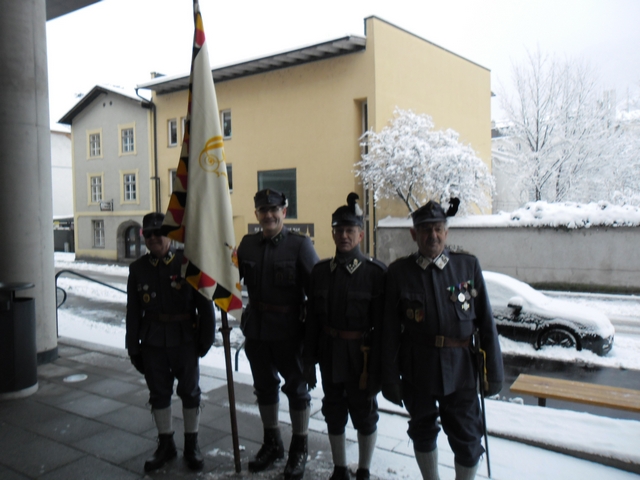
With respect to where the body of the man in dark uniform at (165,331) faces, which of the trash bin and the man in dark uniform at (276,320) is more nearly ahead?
the man in dark uniform

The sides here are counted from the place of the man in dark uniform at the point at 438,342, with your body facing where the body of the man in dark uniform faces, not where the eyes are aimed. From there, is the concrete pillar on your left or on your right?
on your right

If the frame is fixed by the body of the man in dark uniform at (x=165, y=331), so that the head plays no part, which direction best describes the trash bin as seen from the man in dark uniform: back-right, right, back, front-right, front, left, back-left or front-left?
back-right

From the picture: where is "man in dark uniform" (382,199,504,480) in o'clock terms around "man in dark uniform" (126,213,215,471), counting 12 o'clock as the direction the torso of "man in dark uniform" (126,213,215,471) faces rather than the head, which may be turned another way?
"man in dark uniform" (382,199,504,480) is roughly at 10 o'clock from "man in dark uniform" (126,213,215,471).

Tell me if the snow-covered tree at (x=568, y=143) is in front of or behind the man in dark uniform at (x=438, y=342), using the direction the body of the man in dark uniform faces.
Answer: behind

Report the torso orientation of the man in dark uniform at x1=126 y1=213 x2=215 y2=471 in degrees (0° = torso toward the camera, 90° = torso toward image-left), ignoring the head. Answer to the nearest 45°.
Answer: approximately 0°

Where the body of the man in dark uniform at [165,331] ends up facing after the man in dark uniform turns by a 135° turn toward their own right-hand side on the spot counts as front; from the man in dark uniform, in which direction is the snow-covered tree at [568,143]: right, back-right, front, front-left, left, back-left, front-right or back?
right

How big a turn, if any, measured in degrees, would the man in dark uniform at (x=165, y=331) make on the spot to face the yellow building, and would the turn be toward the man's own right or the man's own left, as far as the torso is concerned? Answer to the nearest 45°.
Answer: approximately 180°

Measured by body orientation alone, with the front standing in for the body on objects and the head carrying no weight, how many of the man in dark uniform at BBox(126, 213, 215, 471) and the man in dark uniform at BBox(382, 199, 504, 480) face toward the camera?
2

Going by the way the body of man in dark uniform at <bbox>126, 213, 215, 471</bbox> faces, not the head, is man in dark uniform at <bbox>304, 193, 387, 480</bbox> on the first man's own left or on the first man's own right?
on the first man's own left

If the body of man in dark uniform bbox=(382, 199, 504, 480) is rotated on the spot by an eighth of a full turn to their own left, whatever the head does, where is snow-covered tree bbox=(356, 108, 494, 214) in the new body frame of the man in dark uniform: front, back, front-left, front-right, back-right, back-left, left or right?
back-left

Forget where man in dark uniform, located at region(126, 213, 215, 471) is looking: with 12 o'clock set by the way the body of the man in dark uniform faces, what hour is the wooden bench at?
The wooden bench is roughly at 9 o'clock from the man in dark uniform.
